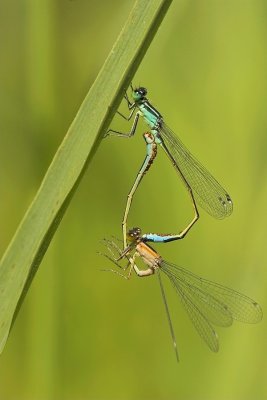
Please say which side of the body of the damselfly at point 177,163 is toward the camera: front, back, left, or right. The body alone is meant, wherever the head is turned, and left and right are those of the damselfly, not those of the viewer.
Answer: left

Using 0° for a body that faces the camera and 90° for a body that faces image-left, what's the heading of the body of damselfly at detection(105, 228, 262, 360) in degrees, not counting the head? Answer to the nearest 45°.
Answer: approximately 90°
